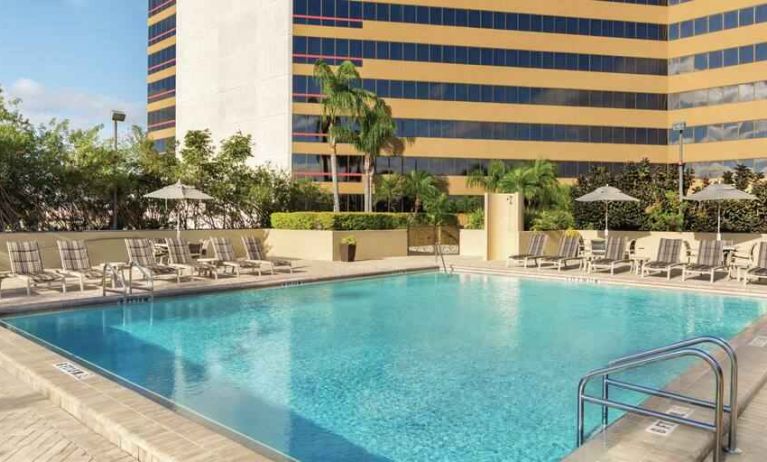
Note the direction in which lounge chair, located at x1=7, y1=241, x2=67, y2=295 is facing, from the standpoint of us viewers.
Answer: facing the viewer and to the right of the viewer

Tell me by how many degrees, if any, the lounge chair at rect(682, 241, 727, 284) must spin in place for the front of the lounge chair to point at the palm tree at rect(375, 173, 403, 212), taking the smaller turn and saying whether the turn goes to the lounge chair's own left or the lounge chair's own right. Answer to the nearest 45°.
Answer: approximately 90° to the lounge chair's own right

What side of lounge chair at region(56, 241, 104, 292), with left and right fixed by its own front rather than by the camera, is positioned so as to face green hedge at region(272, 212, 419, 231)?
left

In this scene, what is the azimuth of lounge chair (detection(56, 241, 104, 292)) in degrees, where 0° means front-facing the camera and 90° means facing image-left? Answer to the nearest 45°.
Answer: approximately 315°

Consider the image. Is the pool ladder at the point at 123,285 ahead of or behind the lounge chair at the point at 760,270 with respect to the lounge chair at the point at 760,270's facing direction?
ahead

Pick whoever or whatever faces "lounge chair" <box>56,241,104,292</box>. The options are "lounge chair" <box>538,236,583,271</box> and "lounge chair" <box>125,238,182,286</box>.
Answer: "lounge chair" <box>538,236,583,271</box>

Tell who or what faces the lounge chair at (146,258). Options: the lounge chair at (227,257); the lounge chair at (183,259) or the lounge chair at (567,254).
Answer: the lounge chair at (567,254)

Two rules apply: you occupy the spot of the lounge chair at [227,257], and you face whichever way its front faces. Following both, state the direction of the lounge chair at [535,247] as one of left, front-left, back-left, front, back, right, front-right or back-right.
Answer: front-left

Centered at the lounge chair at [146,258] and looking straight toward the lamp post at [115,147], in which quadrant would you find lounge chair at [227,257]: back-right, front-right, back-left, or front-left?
front-right

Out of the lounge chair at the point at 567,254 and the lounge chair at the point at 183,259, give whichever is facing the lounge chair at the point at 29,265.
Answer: the lounge chair at the point at 567,254

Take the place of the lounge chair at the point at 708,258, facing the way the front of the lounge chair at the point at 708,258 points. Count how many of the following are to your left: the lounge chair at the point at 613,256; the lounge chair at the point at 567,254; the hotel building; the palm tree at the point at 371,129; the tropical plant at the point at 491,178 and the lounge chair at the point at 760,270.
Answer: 1

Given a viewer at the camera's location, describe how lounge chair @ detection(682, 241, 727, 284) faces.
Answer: facing the viewer and to the left of the viewer

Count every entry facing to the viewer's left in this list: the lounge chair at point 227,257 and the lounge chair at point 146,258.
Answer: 0

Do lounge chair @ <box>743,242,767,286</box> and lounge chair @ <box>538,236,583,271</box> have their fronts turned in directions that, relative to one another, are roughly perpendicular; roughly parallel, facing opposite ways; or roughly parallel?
roughly parallel

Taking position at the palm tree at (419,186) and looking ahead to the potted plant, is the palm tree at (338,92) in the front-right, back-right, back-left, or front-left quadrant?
front-right

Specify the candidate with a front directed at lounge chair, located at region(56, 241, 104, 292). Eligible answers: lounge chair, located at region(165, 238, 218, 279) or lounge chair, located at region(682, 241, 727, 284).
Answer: lounge chair, located at region(682, 241, 727, 284)

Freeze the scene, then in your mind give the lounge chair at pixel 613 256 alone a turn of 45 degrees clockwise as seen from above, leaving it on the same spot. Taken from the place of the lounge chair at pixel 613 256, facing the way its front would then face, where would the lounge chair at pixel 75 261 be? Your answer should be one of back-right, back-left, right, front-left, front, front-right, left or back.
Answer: front-left

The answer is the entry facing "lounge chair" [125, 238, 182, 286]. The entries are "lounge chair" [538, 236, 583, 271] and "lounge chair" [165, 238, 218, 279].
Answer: "lounge chair" [538, 236, 583, 271]

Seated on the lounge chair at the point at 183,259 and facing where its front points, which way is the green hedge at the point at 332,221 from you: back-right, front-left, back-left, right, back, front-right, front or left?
left
